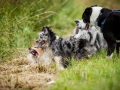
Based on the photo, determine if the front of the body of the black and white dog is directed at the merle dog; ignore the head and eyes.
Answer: yes

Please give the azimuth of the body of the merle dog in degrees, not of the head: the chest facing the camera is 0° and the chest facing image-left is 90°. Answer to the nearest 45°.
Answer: approximately 90°

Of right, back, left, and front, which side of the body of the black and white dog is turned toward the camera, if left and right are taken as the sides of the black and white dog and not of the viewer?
left

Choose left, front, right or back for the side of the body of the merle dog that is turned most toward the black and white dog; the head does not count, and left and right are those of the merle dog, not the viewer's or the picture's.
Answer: back

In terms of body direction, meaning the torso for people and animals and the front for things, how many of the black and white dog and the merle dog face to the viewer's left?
2
